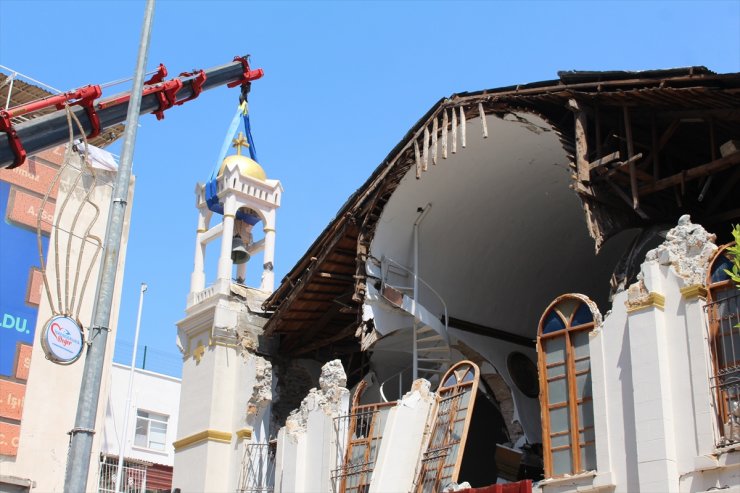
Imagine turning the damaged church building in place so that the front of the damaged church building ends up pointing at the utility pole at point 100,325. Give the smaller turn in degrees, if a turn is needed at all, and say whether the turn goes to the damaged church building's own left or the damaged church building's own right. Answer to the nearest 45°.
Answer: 0° — it already faces it

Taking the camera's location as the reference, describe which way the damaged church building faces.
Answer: facing the viewer and to the left of the viewer
